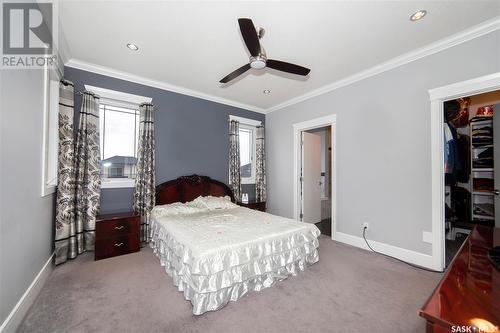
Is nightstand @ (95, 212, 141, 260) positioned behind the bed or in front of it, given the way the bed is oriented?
behind

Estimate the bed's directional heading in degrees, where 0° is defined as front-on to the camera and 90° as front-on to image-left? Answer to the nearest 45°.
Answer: approximately 315°

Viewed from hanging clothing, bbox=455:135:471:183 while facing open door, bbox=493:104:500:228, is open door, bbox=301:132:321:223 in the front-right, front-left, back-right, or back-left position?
back-right

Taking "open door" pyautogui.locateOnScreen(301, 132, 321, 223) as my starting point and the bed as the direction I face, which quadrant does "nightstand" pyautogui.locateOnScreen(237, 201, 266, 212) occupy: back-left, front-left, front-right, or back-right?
front-right

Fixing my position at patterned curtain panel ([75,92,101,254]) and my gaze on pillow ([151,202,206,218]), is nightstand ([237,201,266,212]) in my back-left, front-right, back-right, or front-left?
front-left

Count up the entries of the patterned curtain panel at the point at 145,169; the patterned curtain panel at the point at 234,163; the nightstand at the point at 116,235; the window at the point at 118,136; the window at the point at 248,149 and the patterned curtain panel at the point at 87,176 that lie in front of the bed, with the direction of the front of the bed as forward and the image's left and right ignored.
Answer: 0

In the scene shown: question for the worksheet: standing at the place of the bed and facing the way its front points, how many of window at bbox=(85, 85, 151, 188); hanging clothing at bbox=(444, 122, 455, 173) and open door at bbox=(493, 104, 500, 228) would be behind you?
1

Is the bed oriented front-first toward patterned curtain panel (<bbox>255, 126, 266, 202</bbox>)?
no

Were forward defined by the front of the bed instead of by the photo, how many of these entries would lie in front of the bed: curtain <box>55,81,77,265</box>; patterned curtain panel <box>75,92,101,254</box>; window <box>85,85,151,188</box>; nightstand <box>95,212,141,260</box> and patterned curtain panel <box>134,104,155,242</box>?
0

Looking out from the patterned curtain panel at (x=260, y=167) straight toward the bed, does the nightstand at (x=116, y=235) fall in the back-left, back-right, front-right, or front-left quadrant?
front-right

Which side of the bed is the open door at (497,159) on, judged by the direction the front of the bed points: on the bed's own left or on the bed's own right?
on the bed's own left

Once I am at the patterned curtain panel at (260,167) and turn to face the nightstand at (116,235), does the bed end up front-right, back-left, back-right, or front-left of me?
front-left

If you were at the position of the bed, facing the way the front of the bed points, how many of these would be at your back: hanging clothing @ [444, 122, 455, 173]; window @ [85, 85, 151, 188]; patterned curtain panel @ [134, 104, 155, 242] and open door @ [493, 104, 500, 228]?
2

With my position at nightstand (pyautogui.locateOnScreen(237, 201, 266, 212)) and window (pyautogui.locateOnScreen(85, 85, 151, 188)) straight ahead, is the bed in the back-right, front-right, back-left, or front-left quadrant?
front-left

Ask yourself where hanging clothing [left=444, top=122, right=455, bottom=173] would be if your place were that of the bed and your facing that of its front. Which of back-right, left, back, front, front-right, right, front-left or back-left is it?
front-left

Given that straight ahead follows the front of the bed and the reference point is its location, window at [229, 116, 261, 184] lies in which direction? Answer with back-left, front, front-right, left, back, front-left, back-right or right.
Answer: back-left

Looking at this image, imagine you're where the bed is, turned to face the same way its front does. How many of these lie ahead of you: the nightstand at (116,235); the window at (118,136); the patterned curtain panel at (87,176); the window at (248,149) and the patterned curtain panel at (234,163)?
0

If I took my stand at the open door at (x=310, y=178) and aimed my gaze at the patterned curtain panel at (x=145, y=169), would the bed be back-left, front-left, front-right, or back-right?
front-left
